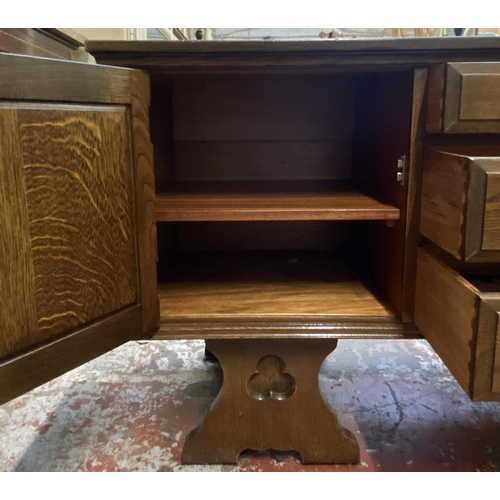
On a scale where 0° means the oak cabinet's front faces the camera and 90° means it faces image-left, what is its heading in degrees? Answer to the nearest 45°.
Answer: approximately 0°
